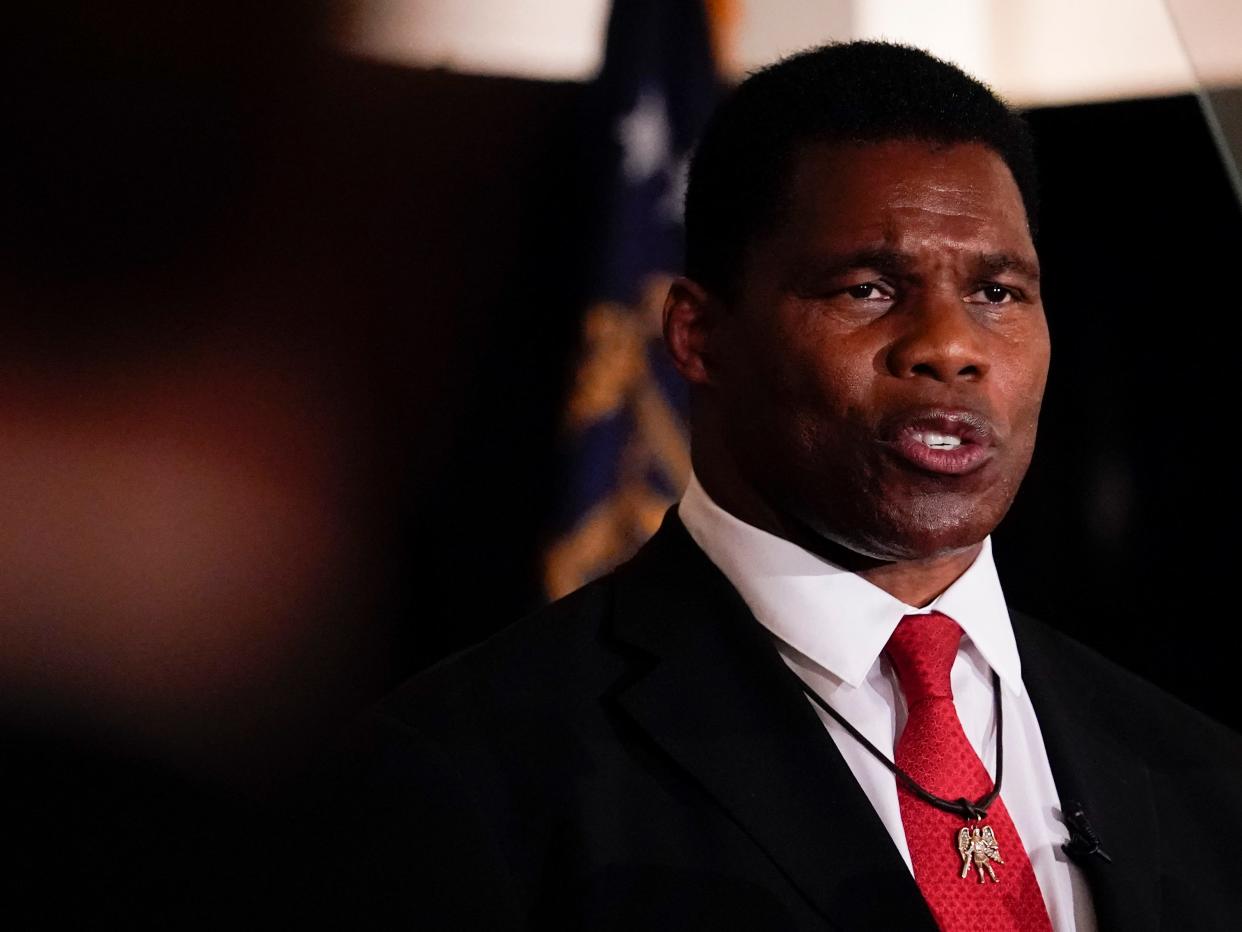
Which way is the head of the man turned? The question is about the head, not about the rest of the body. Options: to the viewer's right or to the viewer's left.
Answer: to the viewer's right

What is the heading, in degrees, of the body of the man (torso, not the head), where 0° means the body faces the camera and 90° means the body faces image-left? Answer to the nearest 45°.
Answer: approximately 315°

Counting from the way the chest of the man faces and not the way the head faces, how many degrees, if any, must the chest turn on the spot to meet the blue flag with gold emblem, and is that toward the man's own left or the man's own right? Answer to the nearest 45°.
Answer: approximately 135° to the man's own left
